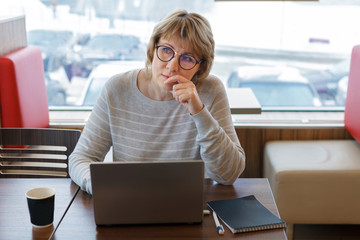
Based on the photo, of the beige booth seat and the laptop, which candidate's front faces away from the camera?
the laptop

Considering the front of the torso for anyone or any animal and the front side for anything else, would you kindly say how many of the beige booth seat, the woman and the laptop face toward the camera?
1

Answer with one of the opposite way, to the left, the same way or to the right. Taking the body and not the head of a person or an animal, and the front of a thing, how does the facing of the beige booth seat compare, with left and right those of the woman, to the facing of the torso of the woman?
to the right

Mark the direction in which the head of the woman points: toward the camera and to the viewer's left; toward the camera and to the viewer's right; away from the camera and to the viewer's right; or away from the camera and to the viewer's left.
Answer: toward the camera and to the viewer's left

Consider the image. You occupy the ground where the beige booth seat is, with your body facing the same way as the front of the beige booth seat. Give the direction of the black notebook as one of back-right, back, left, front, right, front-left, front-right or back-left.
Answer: left

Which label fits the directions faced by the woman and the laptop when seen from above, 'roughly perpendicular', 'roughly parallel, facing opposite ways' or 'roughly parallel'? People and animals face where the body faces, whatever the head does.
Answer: roughly parallel, facing opposite ways

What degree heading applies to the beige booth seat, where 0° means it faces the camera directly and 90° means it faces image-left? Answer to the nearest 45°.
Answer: approximately 90°

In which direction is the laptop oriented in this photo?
away from the camera

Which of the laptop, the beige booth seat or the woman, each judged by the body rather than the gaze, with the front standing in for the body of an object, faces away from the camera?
the laptop

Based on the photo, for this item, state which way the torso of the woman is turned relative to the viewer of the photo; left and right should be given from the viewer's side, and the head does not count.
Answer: facing the viewer
